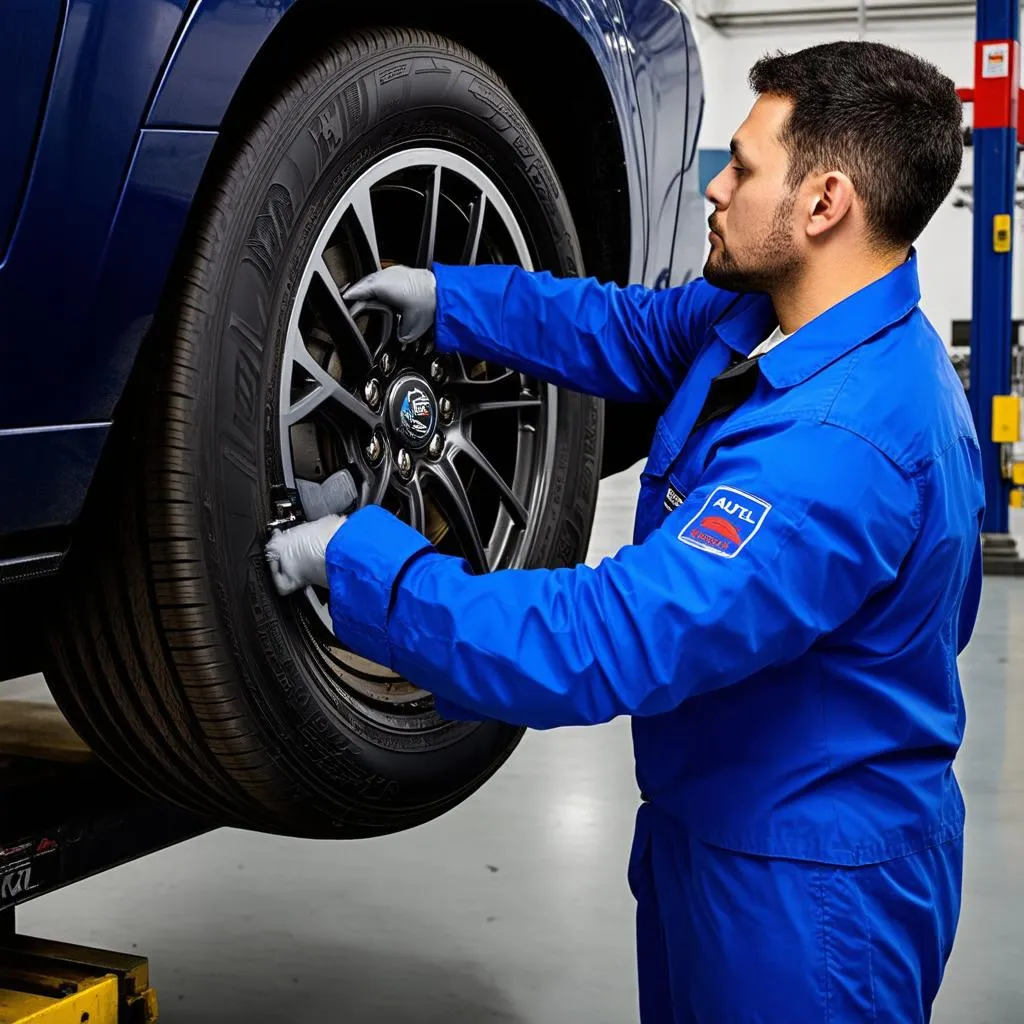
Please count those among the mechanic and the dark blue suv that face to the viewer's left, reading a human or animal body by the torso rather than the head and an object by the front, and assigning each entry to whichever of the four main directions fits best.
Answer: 1

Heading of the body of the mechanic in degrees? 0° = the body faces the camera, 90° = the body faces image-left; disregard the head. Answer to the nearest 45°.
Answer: approximately 90°

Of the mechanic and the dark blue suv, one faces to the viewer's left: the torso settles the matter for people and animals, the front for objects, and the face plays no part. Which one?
the mechanic

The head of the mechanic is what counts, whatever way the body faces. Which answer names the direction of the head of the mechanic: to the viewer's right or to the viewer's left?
to the viewer's left

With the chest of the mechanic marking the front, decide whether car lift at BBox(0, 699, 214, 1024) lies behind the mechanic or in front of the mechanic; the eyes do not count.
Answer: in front

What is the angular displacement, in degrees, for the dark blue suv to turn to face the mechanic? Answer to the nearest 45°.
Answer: approximately 45° to its right

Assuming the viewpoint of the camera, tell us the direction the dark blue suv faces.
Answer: facing away from the viewer and to the right of the viewer

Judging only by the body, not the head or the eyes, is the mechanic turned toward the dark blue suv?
yes
